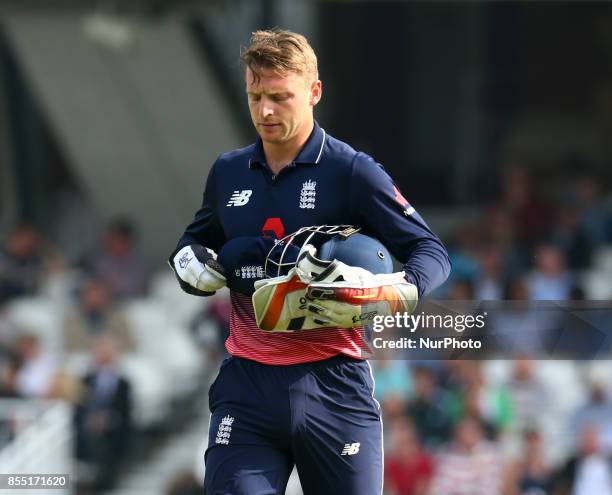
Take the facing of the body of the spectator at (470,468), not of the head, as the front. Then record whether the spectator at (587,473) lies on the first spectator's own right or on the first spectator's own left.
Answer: on the first spectator's own left

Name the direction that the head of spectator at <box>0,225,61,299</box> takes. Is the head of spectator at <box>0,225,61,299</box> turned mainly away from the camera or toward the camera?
toward the camera

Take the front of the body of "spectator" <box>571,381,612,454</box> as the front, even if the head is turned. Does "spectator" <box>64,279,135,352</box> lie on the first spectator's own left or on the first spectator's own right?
on the first spectator's own right

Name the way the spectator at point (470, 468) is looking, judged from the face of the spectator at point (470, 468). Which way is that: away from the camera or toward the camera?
toward the camera

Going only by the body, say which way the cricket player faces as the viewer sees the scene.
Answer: toward the camera

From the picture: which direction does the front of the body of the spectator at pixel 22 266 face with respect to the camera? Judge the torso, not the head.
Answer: toward the camera

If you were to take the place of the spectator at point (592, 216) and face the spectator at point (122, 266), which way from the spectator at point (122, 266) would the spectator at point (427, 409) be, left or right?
left

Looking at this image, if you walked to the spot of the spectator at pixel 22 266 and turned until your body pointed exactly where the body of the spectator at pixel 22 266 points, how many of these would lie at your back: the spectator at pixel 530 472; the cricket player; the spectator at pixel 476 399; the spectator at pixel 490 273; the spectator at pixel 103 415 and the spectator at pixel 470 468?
0

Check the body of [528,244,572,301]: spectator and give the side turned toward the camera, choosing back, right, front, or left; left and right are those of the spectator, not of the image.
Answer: front

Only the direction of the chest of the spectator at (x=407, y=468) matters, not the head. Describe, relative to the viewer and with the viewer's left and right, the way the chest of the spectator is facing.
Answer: facing the viewer

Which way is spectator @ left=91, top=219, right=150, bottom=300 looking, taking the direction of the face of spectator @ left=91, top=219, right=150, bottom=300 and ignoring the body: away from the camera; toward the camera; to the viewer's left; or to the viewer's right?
toward the camera

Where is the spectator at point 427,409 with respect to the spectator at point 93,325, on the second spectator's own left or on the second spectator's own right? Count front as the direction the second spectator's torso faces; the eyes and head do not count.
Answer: on the second spectator's own left

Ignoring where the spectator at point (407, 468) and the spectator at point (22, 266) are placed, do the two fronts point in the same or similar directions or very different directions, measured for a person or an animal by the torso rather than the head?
same or similar directions

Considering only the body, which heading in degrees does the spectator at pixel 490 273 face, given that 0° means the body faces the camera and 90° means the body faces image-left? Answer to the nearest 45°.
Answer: approximately 0°

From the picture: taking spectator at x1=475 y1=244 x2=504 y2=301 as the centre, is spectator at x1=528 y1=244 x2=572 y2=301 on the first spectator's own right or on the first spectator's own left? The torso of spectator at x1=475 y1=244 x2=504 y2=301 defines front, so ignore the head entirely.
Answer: on the first spectator's own left

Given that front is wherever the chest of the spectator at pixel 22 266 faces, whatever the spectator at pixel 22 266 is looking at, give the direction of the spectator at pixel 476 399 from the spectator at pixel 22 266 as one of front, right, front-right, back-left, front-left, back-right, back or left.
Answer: front-left

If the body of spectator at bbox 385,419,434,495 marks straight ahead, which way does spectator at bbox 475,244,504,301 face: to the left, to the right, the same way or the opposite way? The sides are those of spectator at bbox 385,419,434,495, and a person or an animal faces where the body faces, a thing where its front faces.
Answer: the same way
